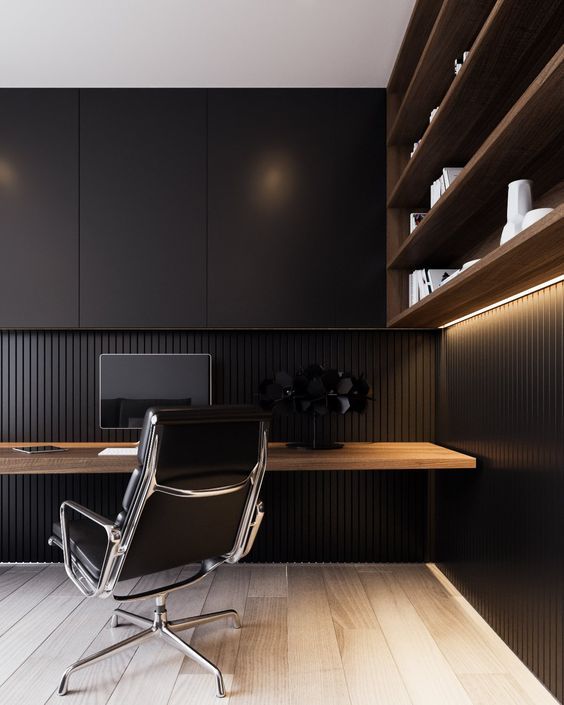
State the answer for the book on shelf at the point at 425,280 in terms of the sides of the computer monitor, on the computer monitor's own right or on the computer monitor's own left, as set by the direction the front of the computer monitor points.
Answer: on the computer monitor's own left

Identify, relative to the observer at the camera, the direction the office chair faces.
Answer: facing away from the viewer and to the left of the viewer

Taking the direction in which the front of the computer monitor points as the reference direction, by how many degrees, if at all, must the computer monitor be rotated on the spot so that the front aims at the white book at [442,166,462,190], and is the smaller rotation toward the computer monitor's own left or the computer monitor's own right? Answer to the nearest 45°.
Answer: approximately 45° to the computer monitor's own left

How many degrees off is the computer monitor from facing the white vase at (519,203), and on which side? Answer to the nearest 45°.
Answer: approximately 45° to its left

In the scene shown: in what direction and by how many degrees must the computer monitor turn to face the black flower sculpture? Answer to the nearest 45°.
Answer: approximately 45° to its left

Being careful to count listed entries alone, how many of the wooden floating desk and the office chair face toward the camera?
1

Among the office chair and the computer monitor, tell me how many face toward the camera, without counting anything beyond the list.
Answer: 1

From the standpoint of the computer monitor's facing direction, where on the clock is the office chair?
The office chair is roughly at 12 o'clock from the computer monitor.

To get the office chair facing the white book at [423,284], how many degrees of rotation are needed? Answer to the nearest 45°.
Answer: approximately 90° to its right

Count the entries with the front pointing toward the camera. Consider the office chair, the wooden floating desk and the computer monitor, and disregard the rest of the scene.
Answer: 2

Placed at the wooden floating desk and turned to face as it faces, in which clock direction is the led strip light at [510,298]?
The led strip light is roughly at 10 o'clock from the wooden floating desk.
